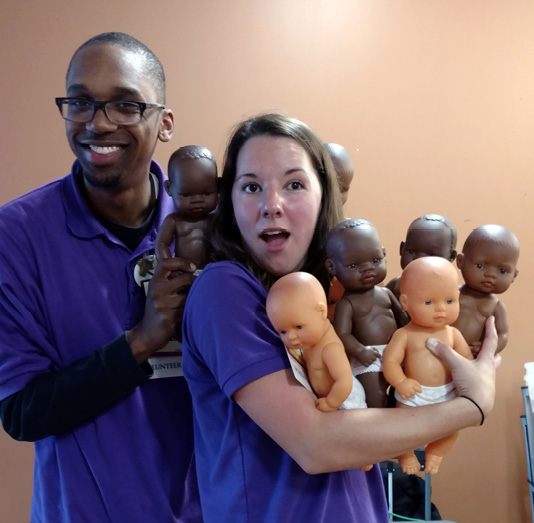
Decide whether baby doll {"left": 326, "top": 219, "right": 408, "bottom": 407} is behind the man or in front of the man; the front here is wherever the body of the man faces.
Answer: in front

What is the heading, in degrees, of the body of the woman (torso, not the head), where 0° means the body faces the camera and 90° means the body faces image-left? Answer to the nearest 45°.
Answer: approximately 315°

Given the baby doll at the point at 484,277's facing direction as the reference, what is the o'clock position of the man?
The man is roughly at 3 o'clock from the baby doll.

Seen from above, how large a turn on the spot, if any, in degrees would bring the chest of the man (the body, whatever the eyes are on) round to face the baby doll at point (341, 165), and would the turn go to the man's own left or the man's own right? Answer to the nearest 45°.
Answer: approximately 45° to the man's own left
